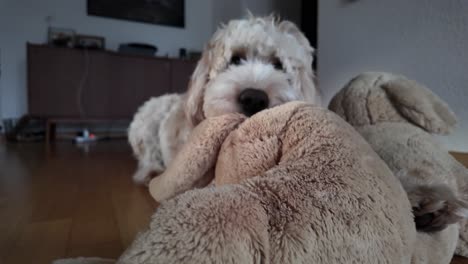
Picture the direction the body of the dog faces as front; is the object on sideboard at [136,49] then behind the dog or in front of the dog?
behind

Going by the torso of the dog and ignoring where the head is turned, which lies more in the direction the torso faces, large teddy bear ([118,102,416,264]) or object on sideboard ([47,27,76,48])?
the large teddy bear

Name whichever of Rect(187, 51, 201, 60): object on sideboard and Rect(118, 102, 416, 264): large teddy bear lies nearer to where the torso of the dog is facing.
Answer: the large teddy bear

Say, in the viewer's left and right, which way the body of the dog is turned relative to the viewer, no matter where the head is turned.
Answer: facing the viewer and to the right of the viewer

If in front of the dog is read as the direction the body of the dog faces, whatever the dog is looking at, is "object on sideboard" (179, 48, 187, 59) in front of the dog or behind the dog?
behind

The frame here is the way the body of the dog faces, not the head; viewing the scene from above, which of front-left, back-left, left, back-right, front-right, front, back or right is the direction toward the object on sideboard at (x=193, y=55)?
back-left
